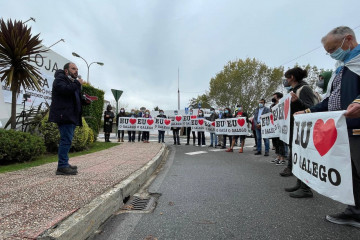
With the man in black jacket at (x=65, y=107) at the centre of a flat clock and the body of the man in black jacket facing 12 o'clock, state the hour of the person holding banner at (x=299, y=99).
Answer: The person holding banner is roughly at 1 o'clock from the man in black jacket.

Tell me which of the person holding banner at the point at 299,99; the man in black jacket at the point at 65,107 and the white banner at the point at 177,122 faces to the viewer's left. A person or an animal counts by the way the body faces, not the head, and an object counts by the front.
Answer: the person holding banner

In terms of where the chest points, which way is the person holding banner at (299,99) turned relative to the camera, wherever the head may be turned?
to the viewer's left

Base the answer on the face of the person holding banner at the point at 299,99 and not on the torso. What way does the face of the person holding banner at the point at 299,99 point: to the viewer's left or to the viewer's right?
to the viewer's left

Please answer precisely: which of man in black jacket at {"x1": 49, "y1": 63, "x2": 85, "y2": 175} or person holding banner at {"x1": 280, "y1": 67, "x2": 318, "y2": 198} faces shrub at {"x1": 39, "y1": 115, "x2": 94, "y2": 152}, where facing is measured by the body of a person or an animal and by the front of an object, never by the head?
the person holding banner

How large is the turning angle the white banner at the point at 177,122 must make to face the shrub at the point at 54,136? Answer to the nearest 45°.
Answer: approximately 45° to its right

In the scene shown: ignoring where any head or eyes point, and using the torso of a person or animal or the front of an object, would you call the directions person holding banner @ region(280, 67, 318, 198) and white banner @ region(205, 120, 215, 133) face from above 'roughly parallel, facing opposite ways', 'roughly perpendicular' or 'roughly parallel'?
roughly perpendicular

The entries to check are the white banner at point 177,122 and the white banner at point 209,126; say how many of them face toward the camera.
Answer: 2

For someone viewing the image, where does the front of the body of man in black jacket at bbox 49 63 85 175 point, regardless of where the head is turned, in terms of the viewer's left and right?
facing to the right of the viewer

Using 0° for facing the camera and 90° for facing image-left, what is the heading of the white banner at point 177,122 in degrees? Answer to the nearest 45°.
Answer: approximately 0°
